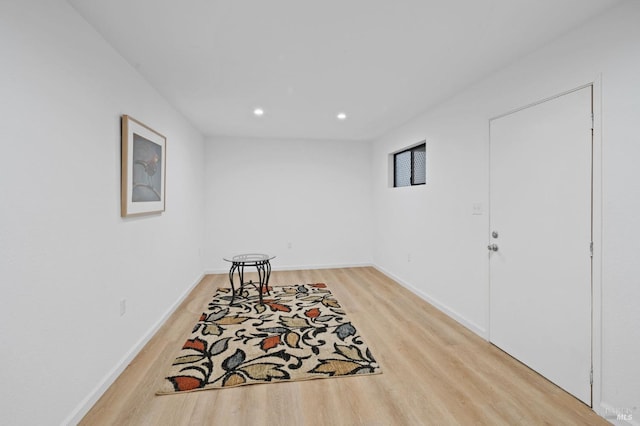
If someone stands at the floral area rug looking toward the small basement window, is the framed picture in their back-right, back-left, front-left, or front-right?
back-left

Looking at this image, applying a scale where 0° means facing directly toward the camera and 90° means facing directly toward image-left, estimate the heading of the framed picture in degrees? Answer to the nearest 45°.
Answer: approximately 315°

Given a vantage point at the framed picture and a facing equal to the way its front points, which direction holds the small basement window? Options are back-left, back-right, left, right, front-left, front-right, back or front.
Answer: front-left

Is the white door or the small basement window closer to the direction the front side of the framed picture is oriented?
the white door

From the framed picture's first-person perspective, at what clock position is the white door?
The white door is roughly at 12 o'clock from the framed picture.
